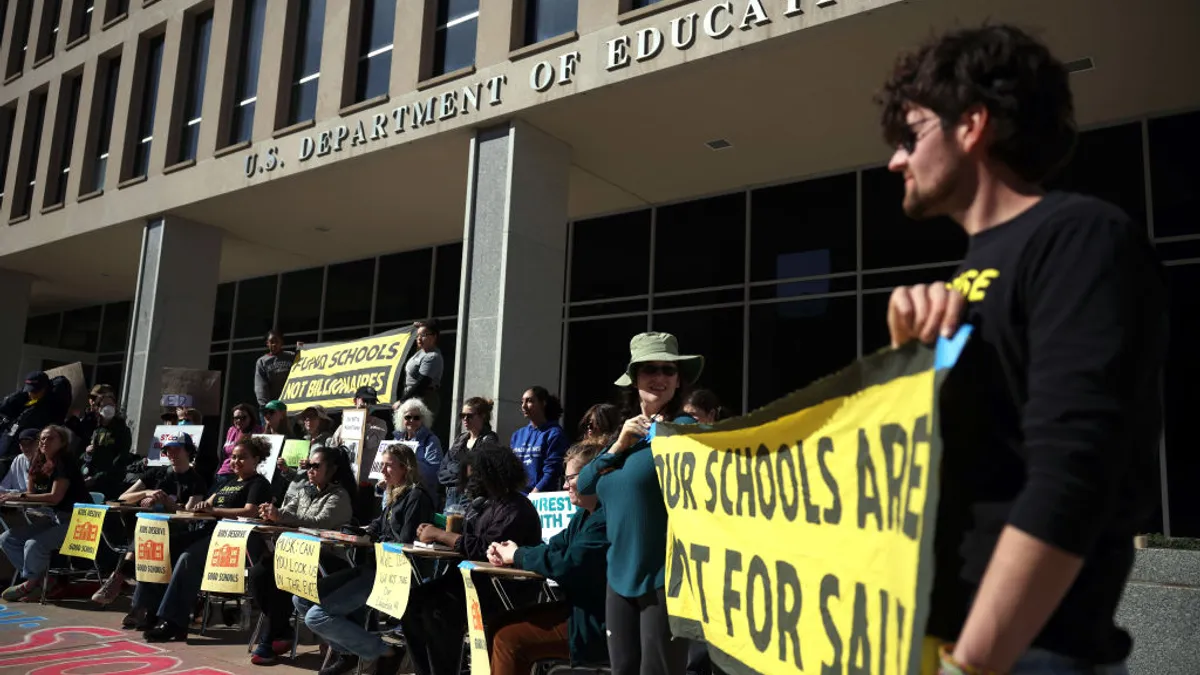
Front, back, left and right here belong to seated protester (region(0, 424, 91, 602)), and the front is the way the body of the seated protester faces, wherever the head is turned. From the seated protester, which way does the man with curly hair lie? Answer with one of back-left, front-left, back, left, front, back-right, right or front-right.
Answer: front-left

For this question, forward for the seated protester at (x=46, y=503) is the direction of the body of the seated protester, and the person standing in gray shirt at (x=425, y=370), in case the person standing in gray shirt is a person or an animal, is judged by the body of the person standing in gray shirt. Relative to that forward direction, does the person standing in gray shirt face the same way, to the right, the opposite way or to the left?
the same way

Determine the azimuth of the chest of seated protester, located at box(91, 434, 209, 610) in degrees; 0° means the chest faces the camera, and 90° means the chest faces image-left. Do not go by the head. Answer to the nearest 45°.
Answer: approximately 45°

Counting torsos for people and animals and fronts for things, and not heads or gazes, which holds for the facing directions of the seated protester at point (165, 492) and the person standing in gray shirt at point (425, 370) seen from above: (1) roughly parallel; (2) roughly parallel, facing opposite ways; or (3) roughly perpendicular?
roughly parallel

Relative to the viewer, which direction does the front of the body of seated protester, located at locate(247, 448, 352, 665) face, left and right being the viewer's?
facing the viewer and to the left of the viewer

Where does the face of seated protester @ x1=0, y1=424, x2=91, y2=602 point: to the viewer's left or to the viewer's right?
to the viewer's left

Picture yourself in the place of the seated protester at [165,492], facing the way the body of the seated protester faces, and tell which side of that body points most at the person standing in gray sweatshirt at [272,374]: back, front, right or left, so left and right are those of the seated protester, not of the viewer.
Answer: back

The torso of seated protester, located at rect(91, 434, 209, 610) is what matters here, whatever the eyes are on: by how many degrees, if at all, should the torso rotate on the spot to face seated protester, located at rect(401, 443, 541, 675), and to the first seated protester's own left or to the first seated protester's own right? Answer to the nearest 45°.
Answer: approximately 45° to the first seated protester's own left

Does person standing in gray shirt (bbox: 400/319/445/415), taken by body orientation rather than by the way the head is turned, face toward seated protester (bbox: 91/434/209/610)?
no

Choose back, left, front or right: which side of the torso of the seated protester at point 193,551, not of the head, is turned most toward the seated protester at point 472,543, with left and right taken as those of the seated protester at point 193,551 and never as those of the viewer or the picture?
left

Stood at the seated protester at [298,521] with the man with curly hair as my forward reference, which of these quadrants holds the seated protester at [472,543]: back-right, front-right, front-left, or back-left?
front-left

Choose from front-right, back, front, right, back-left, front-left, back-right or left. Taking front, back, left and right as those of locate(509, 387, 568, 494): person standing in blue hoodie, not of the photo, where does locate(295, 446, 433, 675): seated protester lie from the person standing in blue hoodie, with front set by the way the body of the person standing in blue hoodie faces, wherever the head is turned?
front

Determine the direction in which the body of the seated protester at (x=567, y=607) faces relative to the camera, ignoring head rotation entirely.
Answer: to the viewer's left

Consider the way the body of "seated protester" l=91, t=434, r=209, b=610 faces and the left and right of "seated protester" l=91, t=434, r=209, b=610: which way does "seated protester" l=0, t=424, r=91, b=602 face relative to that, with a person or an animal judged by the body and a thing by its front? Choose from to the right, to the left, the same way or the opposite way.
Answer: the same way
